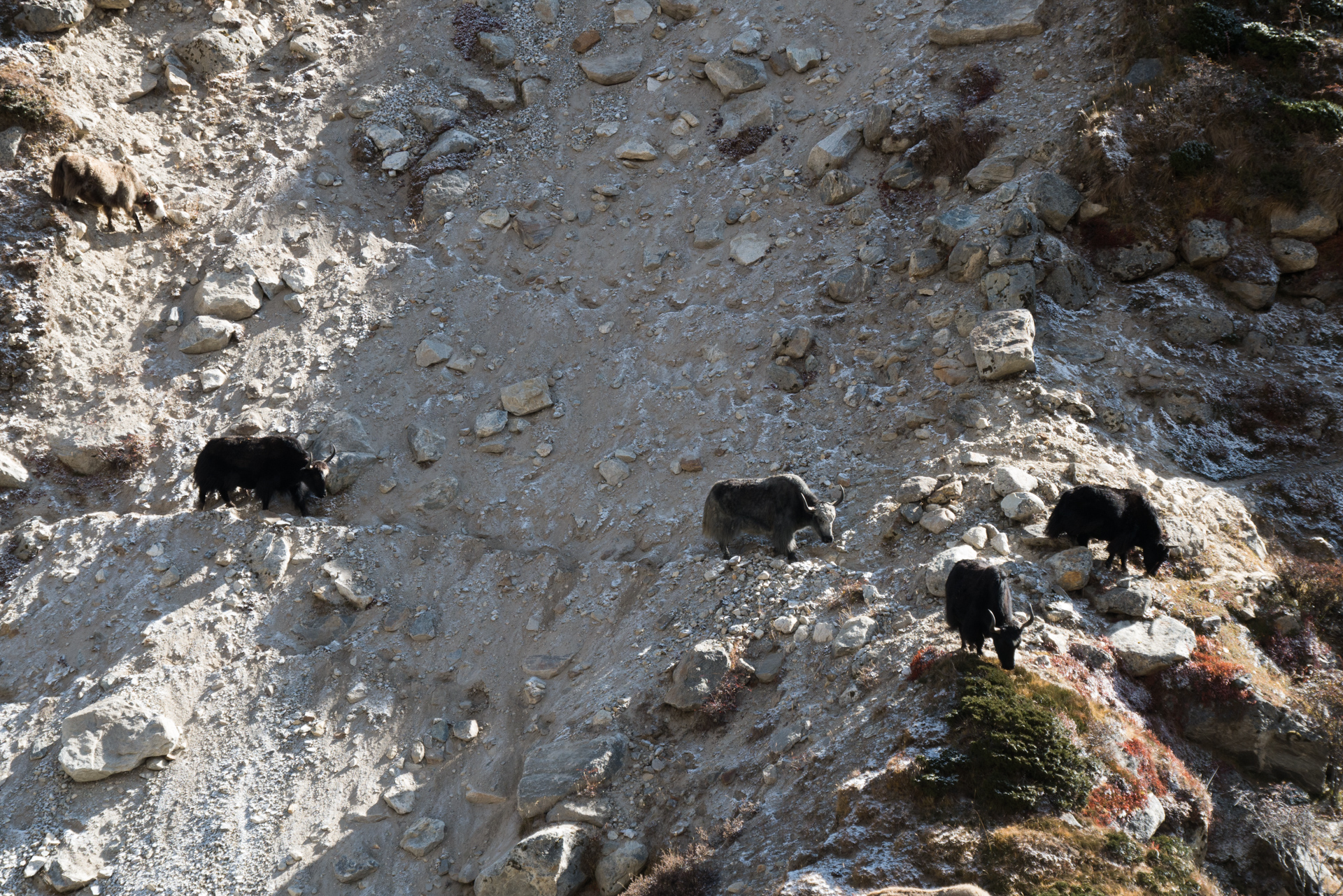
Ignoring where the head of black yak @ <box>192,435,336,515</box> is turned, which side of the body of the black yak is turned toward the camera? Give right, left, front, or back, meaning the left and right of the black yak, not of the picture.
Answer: right

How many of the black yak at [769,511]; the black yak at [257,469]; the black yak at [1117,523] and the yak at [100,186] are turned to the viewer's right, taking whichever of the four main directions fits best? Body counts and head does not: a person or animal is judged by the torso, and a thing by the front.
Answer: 4

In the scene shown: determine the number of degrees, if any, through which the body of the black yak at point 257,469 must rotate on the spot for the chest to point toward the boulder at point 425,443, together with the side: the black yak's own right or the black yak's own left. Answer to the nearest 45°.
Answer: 0° — it already faces it

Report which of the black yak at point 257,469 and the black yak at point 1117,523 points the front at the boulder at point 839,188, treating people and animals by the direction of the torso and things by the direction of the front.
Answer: the black yak at point 257,469

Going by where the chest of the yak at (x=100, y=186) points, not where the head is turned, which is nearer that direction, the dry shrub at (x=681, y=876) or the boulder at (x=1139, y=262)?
the boulder

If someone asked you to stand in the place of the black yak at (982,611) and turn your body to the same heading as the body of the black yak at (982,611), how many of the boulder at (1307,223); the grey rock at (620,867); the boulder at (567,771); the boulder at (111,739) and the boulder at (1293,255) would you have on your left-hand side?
2

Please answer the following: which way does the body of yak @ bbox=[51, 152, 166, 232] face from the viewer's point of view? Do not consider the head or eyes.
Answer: to the viewer's right

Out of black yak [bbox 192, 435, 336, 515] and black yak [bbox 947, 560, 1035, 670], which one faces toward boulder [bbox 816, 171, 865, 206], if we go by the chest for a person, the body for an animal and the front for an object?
black yak [bbox 192, 435, 336, 515]

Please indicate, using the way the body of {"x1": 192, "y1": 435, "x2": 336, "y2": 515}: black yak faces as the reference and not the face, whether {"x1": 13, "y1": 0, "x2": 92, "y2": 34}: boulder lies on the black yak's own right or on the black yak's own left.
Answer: on the black yak's own left

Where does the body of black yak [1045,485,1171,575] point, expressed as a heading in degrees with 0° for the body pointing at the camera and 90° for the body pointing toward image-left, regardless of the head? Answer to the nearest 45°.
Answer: approximately 270°

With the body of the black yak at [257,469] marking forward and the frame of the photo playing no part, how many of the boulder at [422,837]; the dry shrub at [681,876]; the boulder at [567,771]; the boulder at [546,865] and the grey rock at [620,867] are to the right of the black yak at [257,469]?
5

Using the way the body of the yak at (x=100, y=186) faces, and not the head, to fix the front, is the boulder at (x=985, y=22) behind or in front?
in front

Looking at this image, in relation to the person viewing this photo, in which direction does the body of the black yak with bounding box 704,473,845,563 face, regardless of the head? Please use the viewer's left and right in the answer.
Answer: facing to the right of the viewer

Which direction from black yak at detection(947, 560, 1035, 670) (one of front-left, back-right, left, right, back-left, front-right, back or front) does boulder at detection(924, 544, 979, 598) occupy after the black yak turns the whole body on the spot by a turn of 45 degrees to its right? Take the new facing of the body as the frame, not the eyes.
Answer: back
